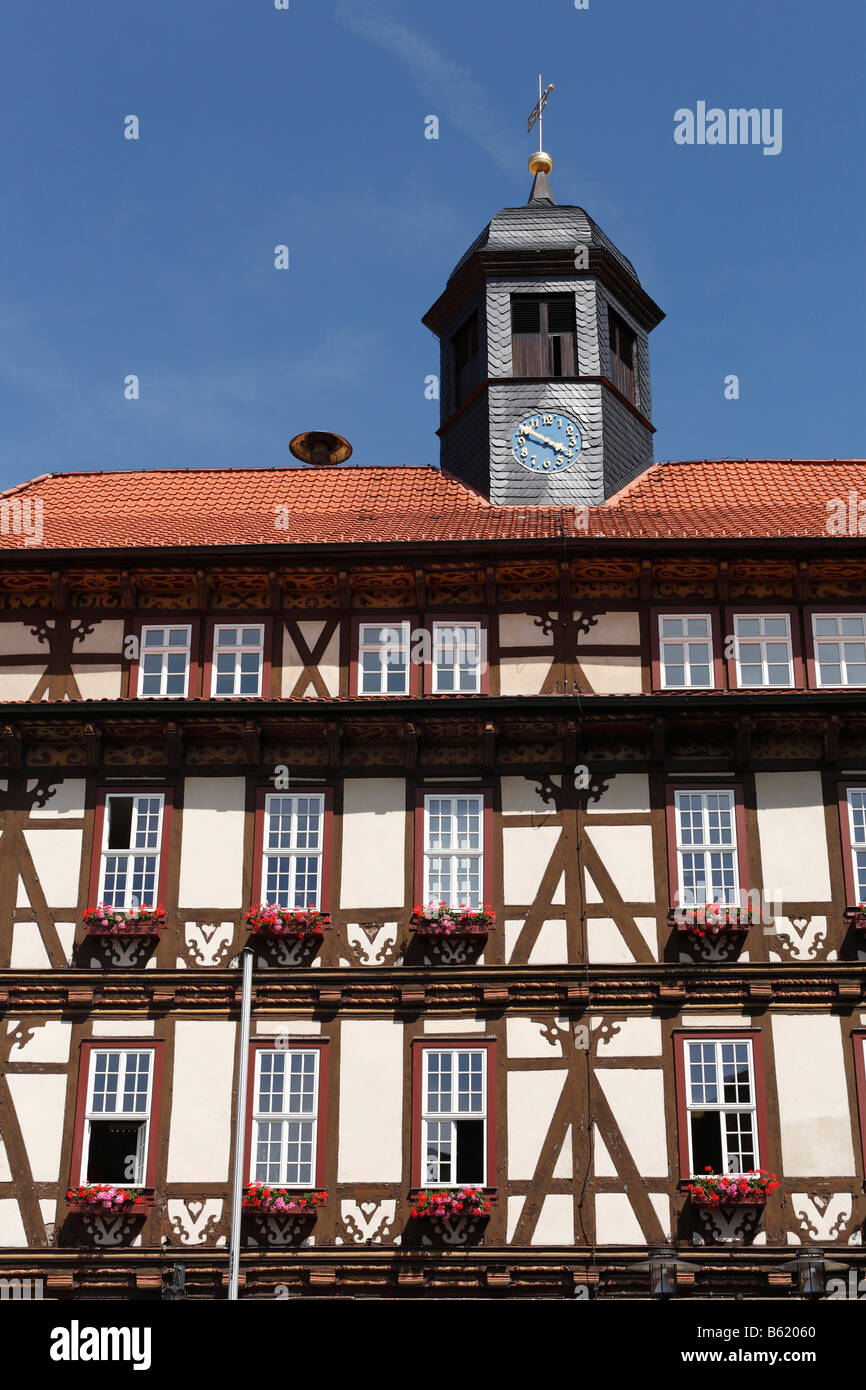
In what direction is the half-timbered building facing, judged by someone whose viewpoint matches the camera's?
facing the viewer
